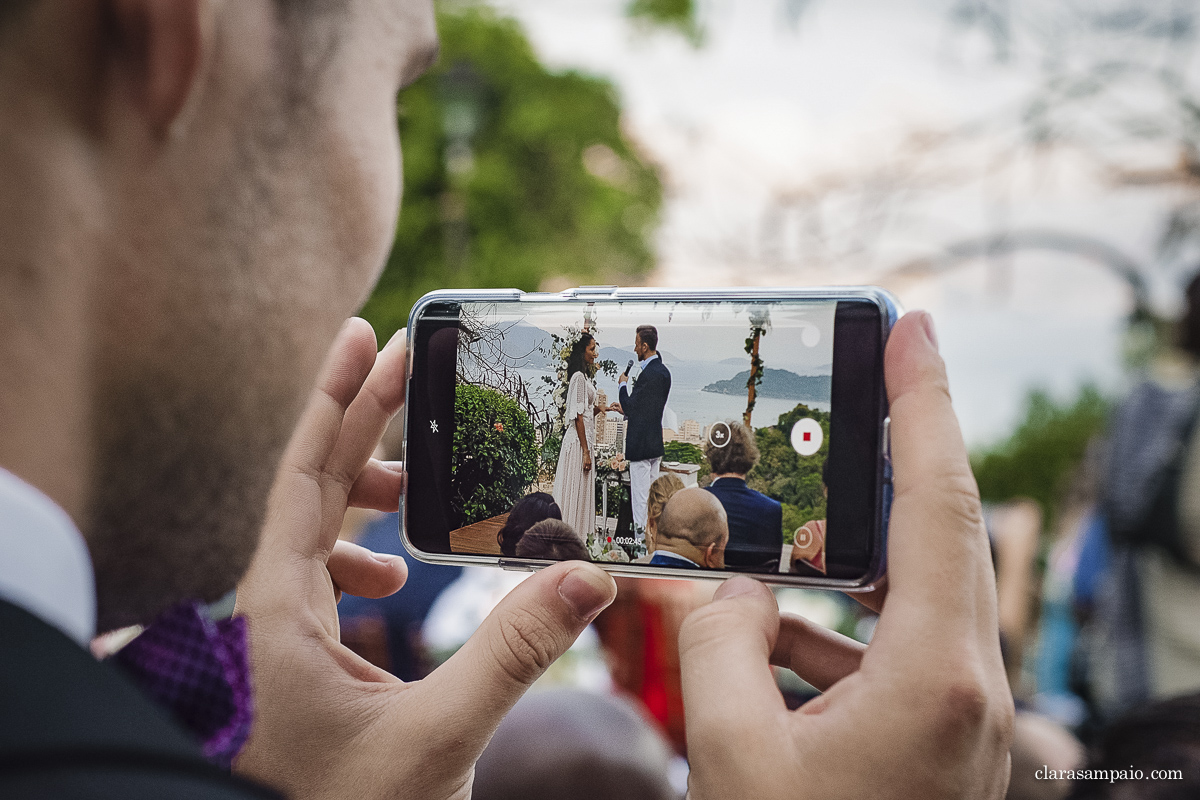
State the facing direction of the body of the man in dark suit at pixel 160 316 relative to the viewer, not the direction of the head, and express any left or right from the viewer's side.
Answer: facing away from the viewer and to the right of the viewer

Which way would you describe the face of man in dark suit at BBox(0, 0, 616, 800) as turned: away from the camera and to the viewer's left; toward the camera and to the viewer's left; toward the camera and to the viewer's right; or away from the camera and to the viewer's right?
away from the camera and to the viewer's right

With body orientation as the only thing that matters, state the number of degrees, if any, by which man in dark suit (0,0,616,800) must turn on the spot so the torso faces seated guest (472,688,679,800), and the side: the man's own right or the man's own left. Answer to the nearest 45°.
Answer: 0° — they already face them
